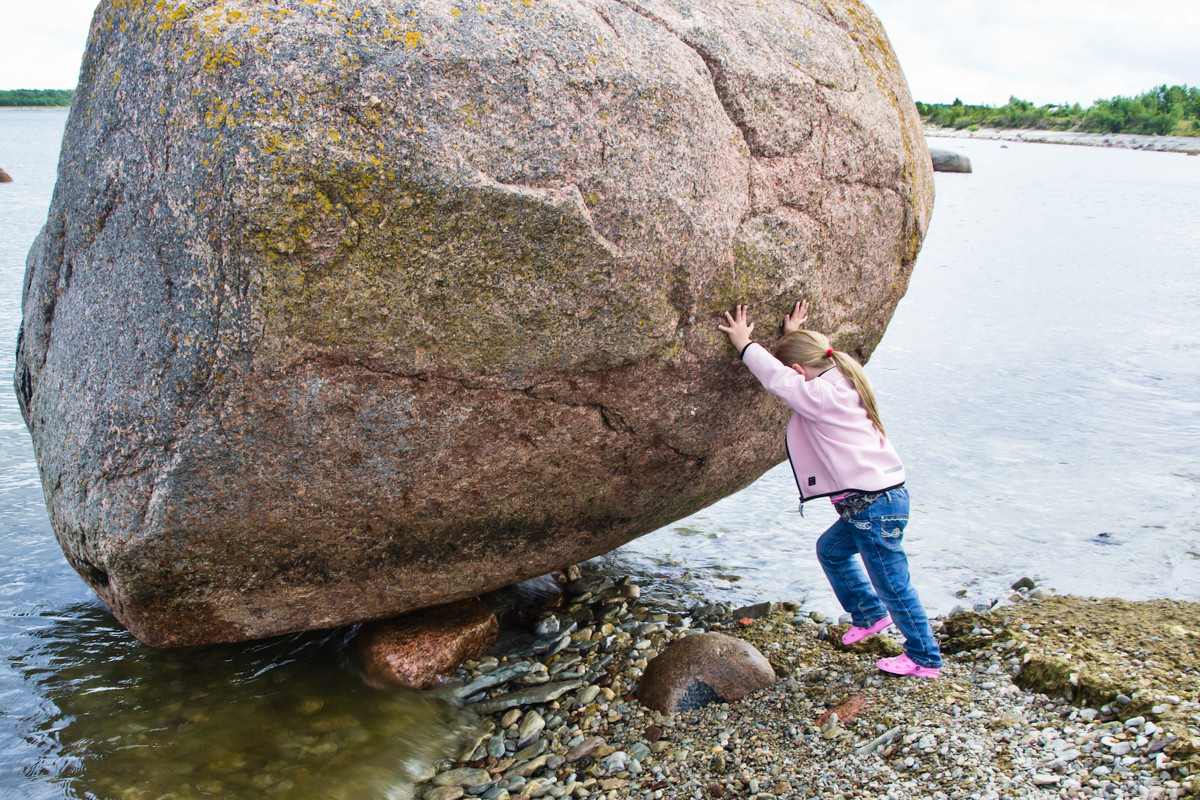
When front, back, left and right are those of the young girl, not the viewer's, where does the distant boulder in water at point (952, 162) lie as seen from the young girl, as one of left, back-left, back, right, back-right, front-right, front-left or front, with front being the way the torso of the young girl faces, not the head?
right

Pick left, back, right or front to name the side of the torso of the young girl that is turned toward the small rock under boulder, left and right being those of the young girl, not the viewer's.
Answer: front

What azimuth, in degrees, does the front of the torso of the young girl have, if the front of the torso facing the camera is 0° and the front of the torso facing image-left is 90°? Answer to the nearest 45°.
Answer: approximately 90°

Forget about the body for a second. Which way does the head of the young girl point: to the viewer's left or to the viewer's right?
to the viewer's left

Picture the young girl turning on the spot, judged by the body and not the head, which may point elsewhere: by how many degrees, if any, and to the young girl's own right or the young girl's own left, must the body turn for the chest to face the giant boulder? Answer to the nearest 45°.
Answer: approximately 45° to the young girl's own left
